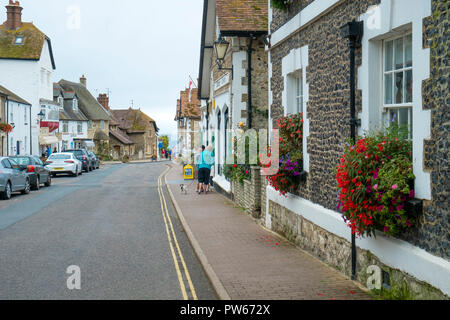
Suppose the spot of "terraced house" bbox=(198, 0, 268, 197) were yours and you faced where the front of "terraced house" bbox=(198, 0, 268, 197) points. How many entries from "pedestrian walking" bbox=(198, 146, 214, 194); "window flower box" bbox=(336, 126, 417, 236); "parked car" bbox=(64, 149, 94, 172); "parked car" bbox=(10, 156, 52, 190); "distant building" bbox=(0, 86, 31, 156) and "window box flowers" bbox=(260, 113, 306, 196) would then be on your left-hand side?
2

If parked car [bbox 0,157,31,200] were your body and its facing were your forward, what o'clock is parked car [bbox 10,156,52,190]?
parked car [bbox 10,156,52,190] is roughly at 11 o'clock from parked car [bbox 0,157,31,200].

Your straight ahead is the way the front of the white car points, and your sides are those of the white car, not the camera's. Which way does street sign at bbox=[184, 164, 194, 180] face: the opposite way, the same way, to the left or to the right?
the opposite way

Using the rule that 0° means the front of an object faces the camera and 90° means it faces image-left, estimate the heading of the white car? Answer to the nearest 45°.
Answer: approximately 180°

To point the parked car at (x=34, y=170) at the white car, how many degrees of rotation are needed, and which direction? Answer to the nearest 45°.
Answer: approximately 45° to its left

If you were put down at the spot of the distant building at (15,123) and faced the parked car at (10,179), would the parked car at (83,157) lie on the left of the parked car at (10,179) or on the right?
left

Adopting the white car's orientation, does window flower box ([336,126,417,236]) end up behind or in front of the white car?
behind

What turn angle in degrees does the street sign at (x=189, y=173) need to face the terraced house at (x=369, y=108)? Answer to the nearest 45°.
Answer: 0° — it already faces it

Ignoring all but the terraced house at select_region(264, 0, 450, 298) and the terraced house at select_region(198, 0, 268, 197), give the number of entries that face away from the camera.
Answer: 0

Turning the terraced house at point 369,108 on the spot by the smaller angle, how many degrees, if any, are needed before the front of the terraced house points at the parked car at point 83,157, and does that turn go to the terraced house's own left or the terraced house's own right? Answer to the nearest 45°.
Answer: approximately 90° to the terraced house's own right

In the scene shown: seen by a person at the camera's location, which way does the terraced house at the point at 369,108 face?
facing the viewer and to the left of the viewer

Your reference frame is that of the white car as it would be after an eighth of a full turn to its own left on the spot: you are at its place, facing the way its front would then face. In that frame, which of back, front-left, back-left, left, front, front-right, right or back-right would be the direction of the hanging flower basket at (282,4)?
back-left

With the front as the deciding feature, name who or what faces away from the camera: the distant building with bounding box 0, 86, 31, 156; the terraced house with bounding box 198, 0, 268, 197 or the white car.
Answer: the white car

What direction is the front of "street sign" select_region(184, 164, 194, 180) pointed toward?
toward the camera

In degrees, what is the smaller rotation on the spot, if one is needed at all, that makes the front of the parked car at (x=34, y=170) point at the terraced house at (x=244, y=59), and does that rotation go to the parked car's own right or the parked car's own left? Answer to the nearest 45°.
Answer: approximately 90° to the parked car's own right
